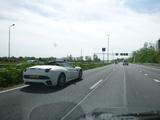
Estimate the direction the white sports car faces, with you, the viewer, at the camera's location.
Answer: facing away from the viewer and to the right of the viewer
